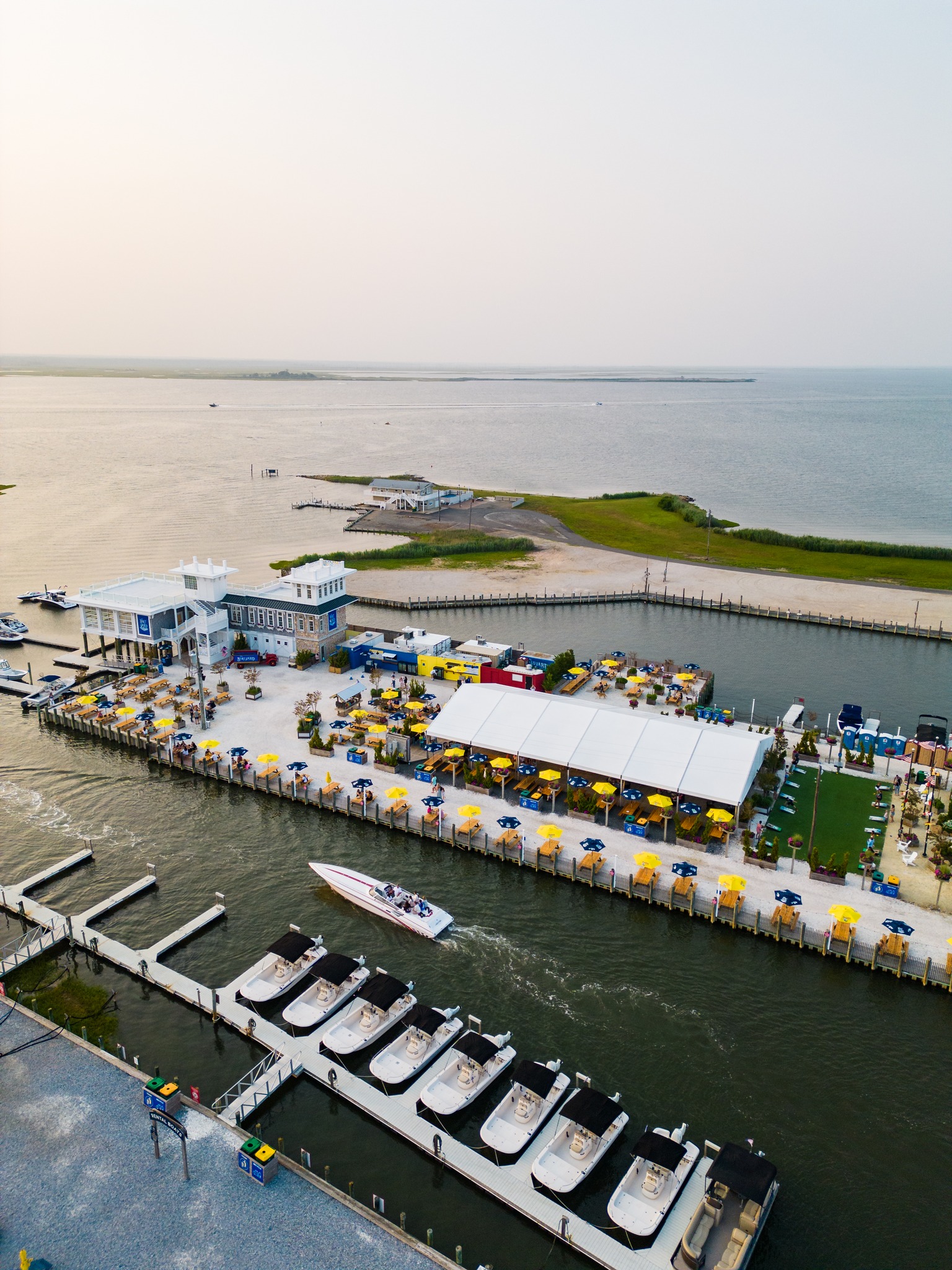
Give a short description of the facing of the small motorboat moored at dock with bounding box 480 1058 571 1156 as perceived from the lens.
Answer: facing the viewer and to the left of the viewer

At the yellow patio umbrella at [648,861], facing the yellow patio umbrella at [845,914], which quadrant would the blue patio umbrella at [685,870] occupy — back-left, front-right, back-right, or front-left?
front-left

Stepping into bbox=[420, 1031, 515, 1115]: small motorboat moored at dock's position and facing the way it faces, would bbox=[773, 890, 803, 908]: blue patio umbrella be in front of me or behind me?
behind

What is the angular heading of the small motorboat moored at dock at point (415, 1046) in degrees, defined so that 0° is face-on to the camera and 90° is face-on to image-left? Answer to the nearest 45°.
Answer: approximately 45°

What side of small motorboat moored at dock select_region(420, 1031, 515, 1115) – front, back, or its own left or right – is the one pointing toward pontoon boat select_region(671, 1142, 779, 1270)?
left

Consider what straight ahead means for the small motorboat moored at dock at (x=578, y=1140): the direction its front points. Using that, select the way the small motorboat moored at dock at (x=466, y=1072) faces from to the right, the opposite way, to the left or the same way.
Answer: the same way

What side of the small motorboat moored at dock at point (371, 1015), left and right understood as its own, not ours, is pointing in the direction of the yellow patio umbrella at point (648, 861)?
back

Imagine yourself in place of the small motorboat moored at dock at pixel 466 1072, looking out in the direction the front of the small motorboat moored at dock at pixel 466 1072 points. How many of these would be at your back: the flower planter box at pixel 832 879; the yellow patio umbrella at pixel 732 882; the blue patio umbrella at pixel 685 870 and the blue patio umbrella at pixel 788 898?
4

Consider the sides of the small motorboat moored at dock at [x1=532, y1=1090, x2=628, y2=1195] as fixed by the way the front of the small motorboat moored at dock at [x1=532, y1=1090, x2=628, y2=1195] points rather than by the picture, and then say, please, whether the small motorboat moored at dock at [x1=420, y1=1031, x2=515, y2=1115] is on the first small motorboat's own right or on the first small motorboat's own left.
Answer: on the first small motorboat's own right

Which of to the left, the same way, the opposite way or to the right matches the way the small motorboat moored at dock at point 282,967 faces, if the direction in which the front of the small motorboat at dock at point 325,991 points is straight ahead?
the same way

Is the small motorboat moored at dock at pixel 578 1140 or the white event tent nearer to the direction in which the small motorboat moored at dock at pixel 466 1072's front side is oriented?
the small motorboat moored at dock at pixel 578 1140

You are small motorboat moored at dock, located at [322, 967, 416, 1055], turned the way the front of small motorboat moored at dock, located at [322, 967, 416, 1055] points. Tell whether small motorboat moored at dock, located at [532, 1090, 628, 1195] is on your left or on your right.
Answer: on your left

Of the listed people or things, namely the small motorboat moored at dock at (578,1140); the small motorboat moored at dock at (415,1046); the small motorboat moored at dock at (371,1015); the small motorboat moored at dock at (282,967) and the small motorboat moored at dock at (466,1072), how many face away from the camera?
0

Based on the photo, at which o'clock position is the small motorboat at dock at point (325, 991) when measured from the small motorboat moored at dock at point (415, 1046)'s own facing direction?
the small motorboat at dock at point (325, 991) is roughly at 3 o'clock from the small motorboat moored at dock at point (415, 1046).

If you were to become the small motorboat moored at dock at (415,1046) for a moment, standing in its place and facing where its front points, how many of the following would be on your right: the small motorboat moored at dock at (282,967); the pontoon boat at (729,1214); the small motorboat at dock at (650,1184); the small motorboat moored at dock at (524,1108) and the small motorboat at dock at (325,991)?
2

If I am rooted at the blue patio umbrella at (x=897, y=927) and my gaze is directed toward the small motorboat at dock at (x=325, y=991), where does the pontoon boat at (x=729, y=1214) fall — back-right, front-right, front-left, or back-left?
front-left

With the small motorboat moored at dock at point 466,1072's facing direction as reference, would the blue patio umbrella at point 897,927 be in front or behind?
behind

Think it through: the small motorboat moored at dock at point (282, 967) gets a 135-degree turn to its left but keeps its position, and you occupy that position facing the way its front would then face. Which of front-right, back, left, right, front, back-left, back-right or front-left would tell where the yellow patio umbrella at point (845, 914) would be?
front
